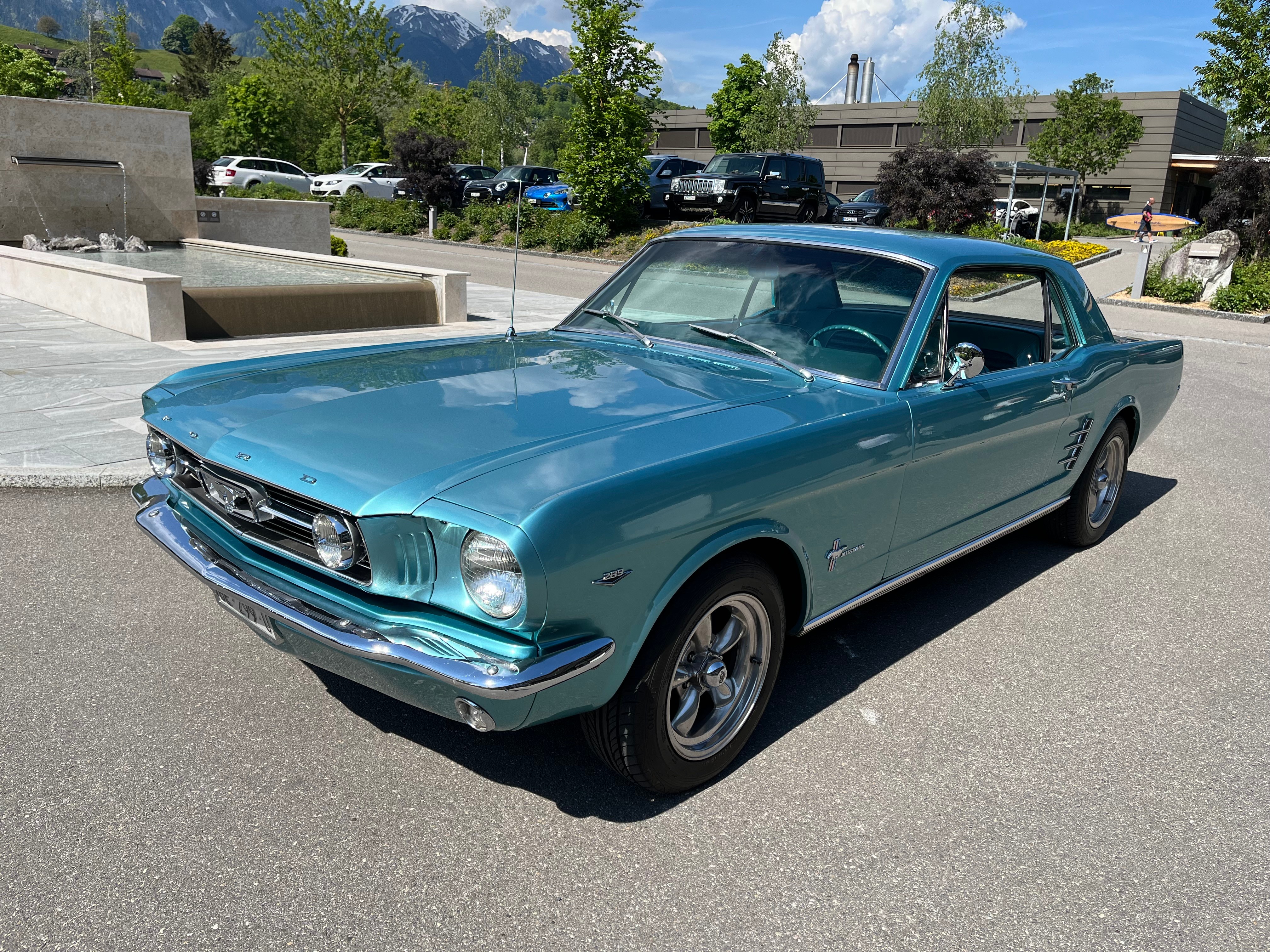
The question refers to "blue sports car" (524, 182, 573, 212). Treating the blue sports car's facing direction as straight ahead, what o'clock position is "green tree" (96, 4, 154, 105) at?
The green tree is roughly at 3 o'clock from the blue sports car.

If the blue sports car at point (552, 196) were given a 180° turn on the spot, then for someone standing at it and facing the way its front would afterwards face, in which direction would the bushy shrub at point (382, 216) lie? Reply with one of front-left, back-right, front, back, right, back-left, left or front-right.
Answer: back-left

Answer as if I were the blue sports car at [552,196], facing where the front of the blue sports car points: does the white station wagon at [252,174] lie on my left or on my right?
on my right

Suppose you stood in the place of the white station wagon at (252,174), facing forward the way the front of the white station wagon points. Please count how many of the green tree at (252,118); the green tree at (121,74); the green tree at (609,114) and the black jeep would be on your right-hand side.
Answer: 2

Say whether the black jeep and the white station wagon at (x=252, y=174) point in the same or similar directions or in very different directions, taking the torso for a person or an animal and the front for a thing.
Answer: very different directions

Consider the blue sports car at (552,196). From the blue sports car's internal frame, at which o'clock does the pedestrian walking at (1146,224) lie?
The pedestrian walking is roughly at 7 o'clock from the blue sports car.

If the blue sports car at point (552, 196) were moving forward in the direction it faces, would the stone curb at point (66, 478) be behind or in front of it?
in front

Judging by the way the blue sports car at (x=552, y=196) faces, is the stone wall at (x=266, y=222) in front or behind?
in front

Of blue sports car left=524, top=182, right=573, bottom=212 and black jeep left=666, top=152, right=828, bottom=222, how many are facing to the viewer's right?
0

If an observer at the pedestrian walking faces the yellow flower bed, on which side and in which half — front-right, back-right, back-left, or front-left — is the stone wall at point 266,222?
front-right

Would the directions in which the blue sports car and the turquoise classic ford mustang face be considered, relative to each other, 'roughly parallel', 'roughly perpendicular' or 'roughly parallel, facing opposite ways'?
roughly parallel

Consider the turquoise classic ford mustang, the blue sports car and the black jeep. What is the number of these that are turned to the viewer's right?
0

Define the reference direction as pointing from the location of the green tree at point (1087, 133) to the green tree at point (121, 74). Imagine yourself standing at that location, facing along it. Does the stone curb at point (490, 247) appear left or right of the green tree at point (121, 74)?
left

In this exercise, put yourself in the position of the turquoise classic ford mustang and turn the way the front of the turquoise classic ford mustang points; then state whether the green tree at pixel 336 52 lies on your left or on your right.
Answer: on your right

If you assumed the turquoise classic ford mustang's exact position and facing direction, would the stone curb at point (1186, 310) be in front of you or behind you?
behind

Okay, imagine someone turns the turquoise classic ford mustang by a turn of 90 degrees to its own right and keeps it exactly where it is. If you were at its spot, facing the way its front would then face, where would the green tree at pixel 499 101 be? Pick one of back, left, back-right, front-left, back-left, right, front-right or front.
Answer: front-right
